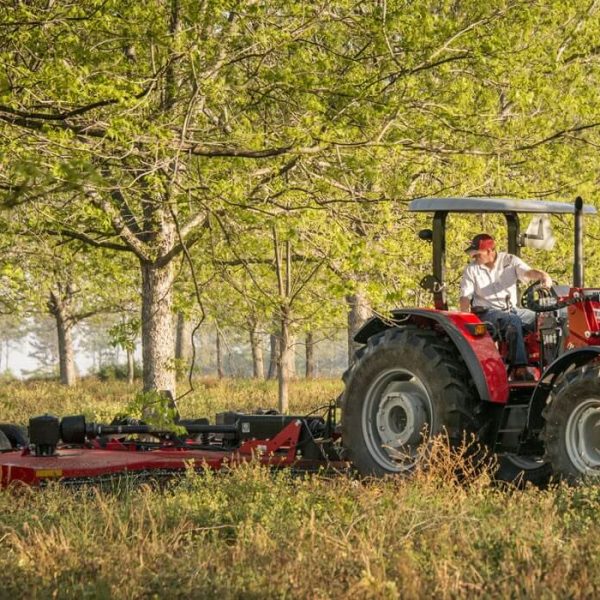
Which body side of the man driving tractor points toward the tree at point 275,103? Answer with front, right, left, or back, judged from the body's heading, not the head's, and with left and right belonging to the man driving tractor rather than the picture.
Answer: back

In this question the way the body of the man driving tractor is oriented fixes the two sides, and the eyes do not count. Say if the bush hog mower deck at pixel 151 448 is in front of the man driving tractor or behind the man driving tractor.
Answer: behind

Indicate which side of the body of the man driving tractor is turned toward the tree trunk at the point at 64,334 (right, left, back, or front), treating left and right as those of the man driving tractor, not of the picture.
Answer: back

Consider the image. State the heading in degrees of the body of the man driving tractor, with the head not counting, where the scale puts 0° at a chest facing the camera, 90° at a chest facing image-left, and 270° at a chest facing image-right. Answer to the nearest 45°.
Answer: approximately 315°

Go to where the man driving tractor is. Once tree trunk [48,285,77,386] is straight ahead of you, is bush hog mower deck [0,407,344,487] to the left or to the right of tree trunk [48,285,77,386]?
left
